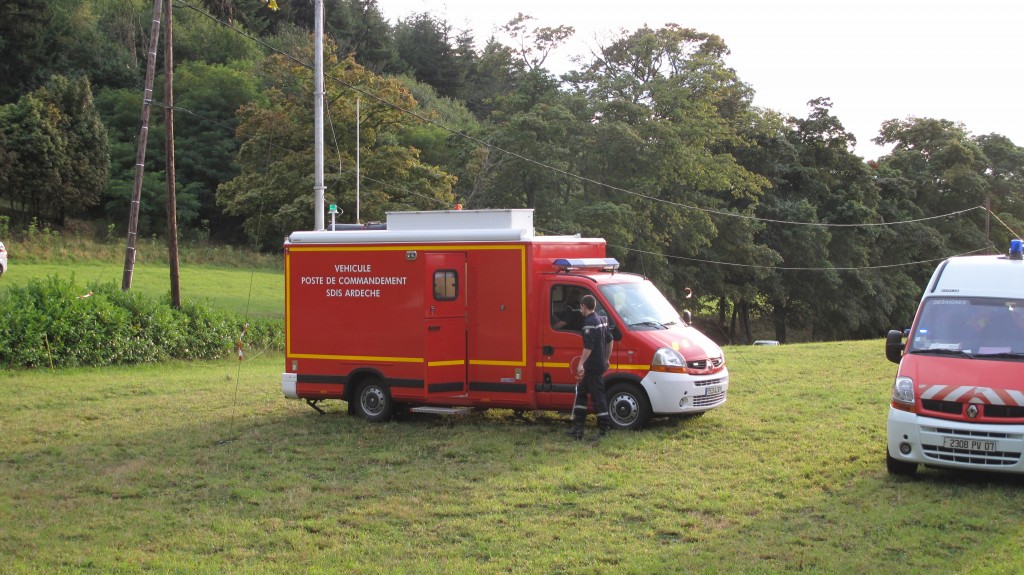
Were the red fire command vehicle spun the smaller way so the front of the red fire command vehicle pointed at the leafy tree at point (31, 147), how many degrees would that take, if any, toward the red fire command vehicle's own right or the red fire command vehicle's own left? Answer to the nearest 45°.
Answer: approximately 180°

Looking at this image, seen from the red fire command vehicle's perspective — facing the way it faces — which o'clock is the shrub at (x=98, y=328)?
The shrub is roughly at 6 o'clock from the red fire command vehicle.

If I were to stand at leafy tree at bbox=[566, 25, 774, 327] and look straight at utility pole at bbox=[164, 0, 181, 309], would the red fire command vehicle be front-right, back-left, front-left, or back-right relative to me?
front-left

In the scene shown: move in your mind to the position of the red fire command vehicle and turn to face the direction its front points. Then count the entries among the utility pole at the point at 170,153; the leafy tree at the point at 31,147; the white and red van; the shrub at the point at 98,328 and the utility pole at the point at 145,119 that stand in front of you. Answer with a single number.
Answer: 1

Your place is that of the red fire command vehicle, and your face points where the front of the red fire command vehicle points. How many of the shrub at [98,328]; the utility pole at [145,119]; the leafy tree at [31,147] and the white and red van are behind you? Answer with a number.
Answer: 3

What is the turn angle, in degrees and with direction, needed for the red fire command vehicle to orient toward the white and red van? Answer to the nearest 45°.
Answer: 0° — it already faces it

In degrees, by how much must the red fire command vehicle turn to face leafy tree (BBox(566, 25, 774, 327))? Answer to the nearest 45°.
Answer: approximately 135° to its left

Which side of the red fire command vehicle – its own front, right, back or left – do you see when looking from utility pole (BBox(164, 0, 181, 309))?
back

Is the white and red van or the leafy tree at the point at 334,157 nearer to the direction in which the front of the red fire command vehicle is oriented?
the white and red van

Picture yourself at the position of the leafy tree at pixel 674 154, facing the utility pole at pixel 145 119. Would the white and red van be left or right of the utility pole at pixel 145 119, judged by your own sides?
left

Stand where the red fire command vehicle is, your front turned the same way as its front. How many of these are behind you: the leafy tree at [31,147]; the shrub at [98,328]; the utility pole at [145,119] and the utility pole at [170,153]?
4

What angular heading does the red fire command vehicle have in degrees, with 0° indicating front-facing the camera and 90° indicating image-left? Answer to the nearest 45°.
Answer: approximately 315°

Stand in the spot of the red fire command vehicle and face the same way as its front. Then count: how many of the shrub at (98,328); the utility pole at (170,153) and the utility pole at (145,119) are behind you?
3

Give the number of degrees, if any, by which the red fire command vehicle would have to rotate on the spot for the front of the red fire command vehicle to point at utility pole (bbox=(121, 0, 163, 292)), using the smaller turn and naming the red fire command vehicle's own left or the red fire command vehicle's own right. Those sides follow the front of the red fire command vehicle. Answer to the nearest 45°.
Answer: approximately 180°

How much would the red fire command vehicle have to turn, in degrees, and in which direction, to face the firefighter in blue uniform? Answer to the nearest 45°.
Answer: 0° — it already faces them
